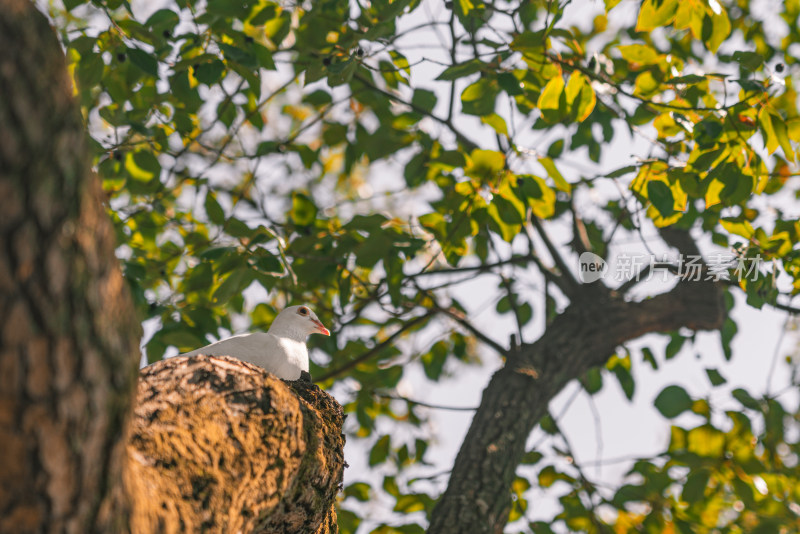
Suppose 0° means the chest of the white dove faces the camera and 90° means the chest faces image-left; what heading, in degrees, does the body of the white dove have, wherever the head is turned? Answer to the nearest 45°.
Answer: approximately 270°
